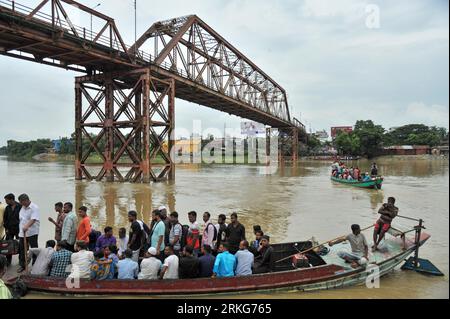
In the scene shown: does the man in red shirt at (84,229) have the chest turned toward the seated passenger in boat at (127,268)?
no

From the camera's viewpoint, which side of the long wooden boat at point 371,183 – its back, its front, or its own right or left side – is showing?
left

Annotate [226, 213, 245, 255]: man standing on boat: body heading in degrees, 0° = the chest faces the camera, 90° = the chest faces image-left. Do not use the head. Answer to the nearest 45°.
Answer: approximately 0°

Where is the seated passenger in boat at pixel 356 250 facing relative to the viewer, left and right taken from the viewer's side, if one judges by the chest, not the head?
facing the viewer and to the left of the viewer

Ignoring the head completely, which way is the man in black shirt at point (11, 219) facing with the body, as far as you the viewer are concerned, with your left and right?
facing the viewer

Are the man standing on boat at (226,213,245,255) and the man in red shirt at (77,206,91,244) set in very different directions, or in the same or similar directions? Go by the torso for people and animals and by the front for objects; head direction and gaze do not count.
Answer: same or similar directions
